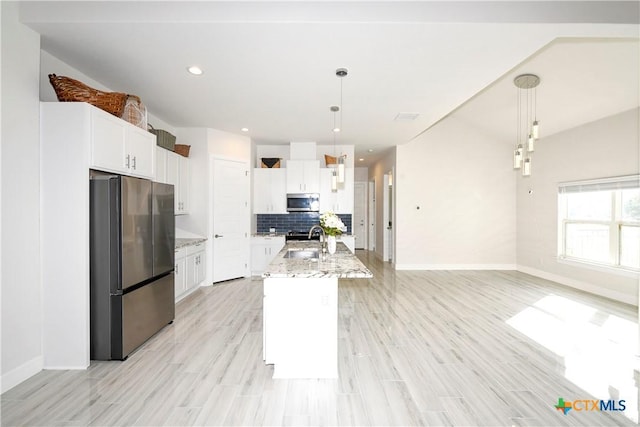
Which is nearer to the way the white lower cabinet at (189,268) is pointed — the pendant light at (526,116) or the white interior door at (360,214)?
the pendant light

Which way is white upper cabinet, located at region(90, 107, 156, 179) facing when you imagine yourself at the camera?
facing the viewer and to the right of the viewer

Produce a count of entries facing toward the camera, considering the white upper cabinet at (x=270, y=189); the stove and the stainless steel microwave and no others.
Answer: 3

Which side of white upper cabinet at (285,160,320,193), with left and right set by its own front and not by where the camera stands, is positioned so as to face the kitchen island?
front

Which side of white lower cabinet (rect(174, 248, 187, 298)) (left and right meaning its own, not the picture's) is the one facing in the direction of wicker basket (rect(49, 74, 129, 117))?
right

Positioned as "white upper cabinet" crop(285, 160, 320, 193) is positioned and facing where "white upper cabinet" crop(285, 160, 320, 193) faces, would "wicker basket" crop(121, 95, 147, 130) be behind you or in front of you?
in front

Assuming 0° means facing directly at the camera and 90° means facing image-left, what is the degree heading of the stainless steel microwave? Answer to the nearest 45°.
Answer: approximately 0°

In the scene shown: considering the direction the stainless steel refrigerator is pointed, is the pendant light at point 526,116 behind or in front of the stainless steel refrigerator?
in front

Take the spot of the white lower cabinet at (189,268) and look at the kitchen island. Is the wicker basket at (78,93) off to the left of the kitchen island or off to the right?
right

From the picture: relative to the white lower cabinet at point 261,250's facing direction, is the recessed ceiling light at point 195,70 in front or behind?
in front

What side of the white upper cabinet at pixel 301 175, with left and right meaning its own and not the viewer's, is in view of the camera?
front

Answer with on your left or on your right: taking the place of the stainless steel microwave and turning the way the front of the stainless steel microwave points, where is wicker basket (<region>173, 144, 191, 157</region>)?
on your right

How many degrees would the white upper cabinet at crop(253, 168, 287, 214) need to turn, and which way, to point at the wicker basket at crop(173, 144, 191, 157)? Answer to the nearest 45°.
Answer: approximately 45° to its right

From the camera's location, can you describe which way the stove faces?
facing the viewer

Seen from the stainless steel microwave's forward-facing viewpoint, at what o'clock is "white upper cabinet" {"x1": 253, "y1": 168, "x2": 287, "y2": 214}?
The white upper cabinet is roughly at 3 o'clock from the stainless steel microwave.
